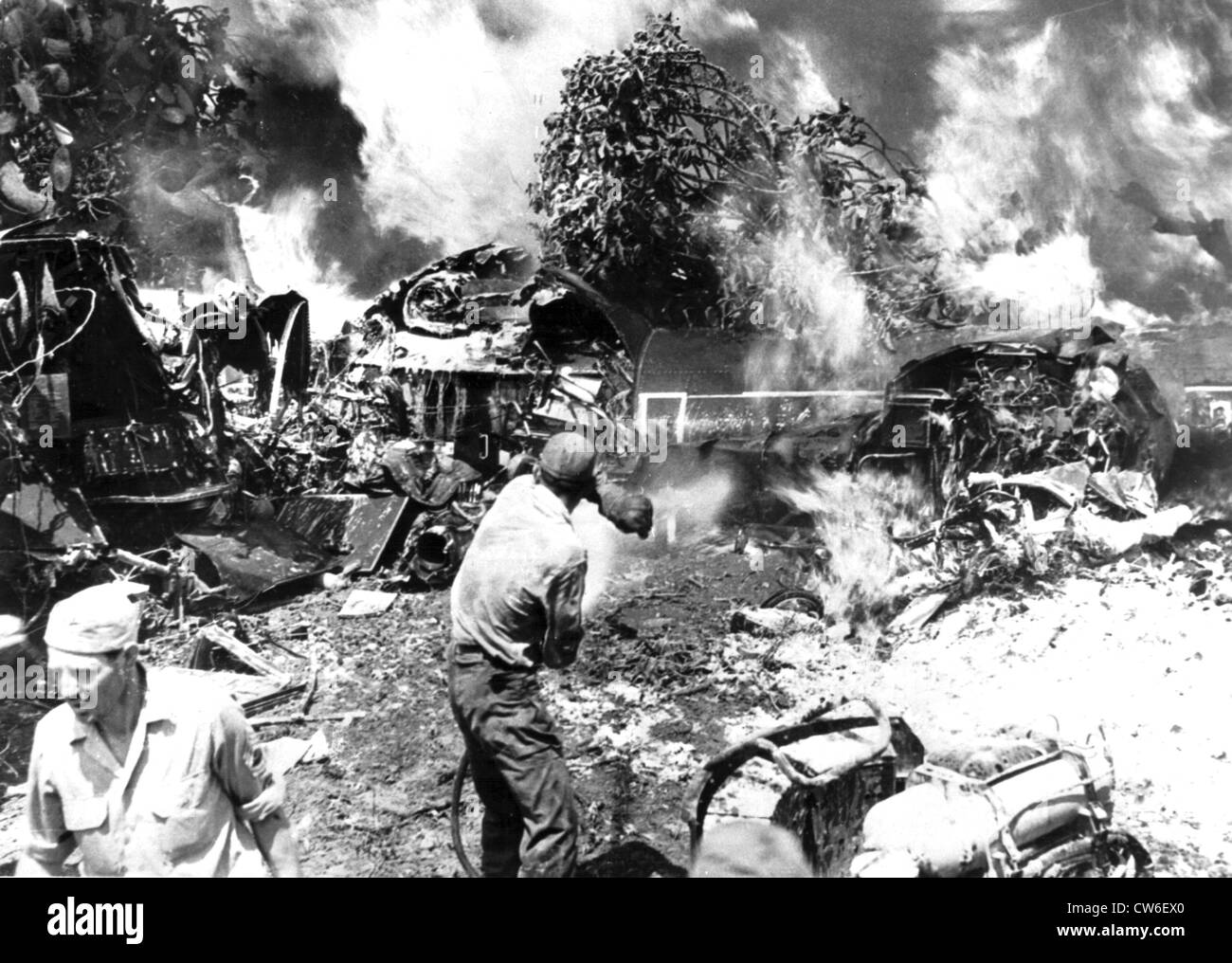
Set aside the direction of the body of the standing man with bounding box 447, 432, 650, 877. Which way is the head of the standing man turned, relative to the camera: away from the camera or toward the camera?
away from the camera

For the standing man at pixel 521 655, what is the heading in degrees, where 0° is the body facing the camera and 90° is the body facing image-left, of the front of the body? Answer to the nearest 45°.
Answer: approximately 225°

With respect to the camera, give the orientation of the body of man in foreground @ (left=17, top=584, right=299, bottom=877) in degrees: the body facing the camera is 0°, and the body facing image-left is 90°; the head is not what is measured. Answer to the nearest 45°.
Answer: approximately 45°

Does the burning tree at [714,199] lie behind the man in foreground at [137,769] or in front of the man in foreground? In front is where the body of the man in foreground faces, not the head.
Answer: behind

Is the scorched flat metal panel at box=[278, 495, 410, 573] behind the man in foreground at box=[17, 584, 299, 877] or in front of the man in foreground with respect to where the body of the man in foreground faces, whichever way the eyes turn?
behind

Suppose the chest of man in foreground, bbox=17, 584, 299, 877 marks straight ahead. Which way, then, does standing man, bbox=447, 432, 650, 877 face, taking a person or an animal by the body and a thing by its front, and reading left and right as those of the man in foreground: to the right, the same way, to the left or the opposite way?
the opposite way

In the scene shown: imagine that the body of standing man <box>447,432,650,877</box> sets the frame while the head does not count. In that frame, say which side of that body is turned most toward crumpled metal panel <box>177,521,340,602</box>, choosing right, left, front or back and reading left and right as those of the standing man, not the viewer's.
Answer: left
